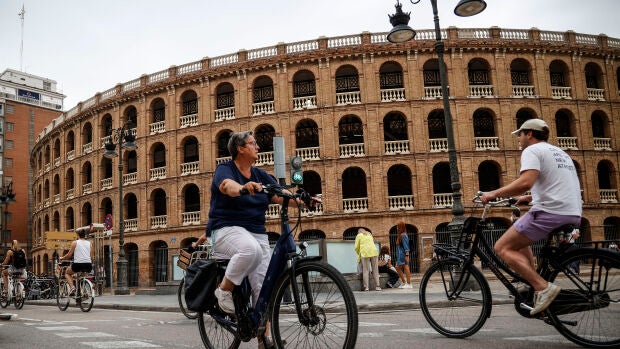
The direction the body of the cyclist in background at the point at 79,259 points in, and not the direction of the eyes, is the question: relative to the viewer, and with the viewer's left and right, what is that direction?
facing away from the viewer and to the left of the viewer

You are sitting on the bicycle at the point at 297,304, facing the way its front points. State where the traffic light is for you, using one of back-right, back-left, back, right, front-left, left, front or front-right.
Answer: back-left

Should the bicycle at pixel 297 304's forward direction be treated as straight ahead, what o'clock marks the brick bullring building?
The brick bullring building is roughly at 8 o'clock from the bicycle.

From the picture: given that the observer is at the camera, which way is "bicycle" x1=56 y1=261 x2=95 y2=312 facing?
facing away from the viewer and to the left of the viewer

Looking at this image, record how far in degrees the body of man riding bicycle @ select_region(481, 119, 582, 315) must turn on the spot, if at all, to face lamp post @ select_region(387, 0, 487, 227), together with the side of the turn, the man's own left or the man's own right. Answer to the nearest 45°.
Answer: approximately 45° to the man's own right

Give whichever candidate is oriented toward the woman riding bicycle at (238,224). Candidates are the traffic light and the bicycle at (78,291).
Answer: the traffic light

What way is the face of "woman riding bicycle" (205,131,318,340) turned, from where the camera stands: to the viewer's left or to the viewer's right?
to the viewer's right
